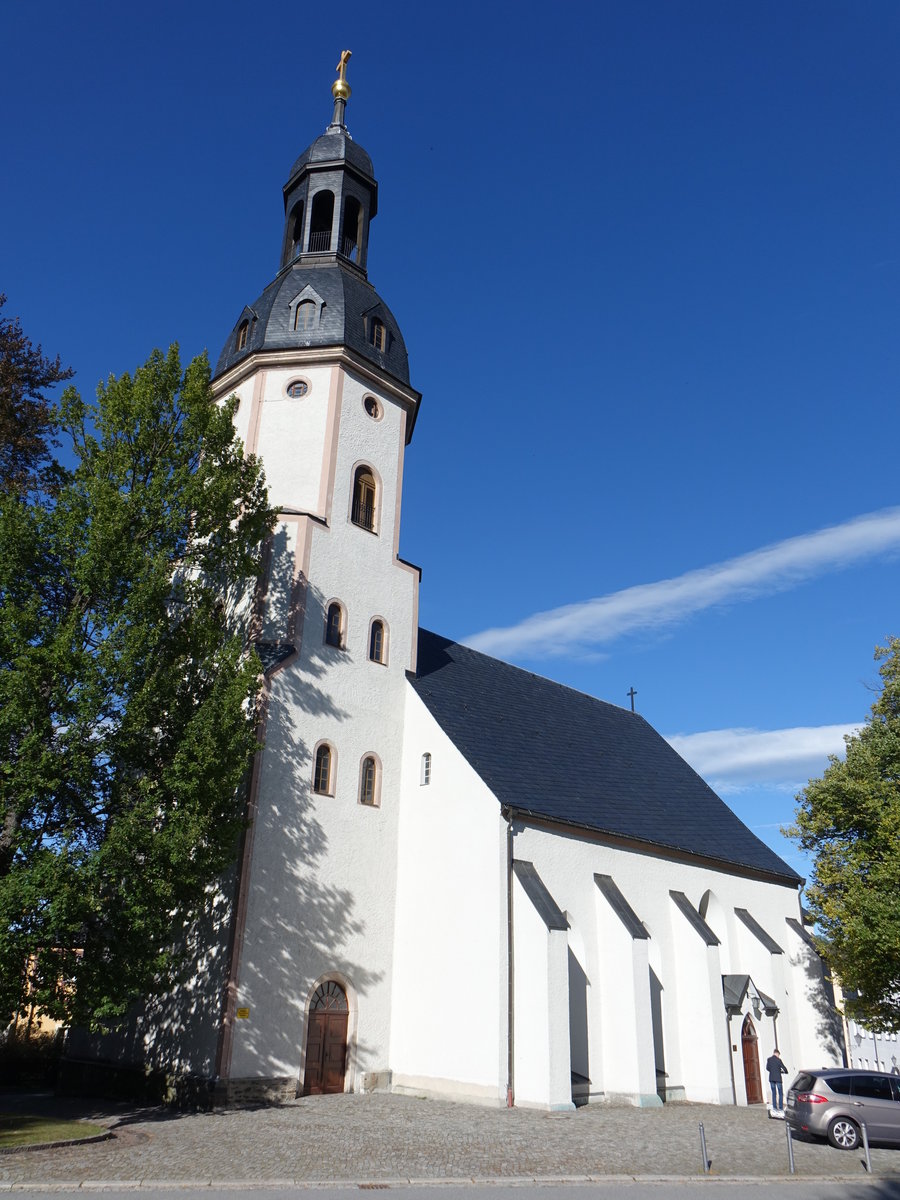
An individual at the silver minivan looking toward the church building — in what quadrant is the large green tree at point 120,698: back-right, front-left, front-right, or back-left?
front-left

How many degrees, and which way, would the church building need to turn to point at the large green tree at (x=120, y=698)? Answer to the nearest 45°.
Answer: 0° — it already faces it

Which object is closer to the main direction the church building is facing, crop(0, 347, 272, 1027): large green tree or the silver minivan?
the large green tree

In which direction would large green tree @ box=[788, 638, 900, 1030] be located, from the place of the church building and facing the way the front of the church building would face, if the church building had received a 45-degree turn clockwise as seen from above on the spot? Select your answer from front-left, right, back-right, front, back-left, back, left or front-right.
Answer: back

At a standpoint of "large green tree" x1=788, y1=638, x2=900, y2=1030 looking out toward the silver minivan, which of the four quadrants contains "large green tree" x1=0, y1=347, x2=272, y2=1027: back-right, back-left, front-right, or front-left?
front-right

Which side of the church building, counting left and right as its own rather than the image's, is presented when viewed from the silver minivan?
left

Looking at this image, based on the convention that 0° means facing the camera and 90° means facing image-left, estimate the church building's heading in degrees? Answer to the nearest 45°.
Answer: approximately 45°
